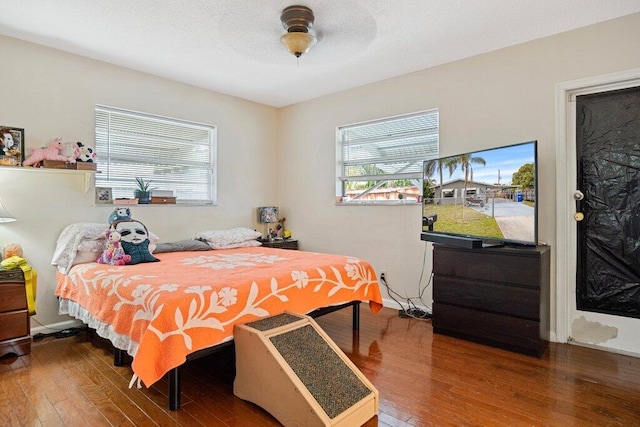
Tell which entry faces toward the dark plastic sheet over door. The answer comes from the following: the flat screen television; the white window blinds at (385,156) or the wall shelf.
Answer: the wall shelf

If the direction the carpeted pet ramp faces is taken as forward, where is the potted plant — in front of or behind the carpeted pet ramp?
behind

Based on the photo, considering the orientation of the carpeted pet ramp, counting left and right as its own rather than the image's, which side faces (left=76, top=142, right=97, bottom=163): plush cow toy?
back

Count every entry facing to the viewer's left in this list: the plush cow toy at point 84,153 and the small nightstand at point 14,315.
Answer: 0

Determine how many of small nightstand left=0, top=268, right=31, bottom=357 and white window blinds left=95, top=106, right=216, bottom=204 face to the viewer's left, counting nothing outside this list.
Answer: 0

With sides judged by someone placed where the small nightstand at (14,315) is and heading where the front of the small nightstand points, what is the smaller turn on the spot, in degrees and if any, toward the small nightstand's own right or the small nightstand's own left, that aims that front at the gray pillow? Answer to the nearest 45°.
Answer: approximately 45° to the small nightstand's own left

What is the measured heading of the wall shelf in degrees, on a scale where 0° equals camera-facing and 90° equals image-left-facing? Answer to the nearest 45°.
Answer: approximately 315°

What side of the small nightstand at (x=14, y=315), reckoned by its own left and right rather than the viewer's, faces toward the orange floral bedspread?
left

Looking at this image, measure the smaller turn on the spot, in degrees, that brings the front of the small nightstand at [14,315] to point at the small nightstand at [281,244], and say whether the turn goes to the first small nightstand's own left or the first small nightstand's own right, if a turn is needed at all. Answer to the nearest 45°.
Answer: approximately 45° to the first small nightstand's own left

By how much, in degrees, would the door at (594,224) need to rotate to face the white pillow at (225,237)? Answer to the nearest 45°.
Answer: approximately 45° to its right
